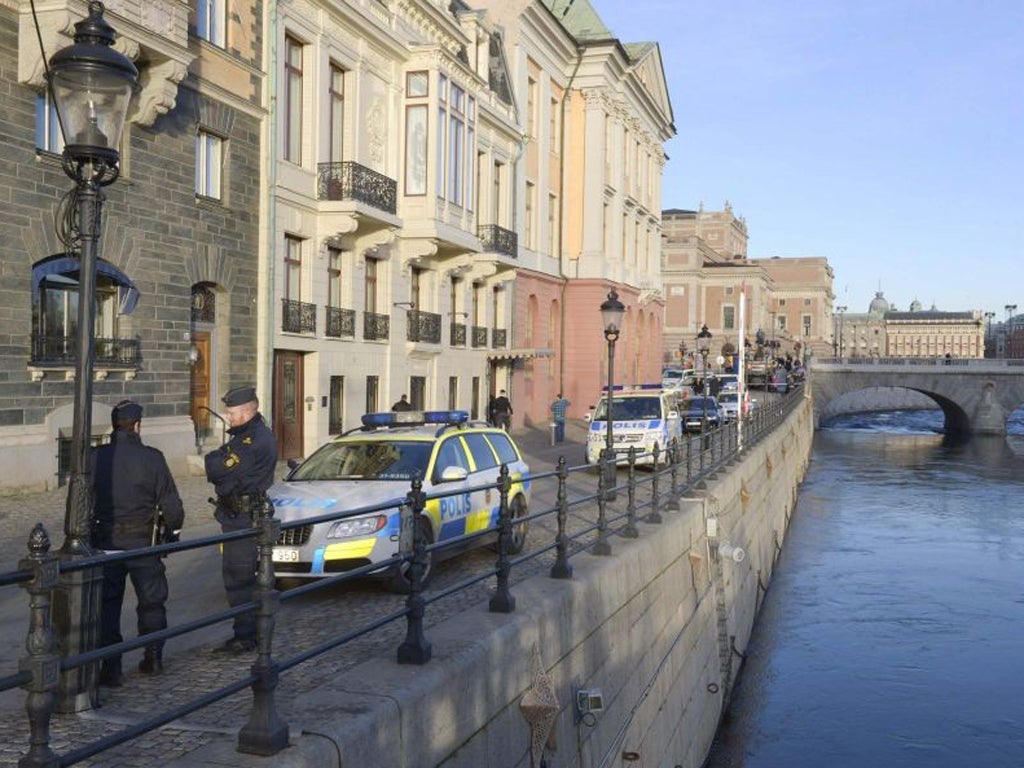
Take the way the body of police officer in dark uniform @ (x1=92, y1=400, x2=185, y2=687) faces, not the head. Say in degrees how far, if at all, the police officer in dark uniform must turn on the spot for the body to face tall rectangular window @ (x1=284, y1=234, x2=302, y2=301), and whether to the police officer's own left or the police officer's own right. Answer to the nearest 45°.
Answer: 0° — they already face it

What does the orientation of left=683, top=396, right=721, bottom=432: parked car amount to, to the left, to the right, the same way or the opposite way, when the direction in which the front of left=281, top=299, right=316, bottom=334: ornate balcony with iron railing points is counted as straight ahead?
to the right

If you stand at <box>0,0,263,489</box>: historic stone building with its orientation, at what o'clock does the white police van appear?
The white police van is roughly at 10 o'clock from the historic stone building.

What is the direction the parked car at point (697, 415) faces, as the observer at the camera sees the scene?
facing the viewer

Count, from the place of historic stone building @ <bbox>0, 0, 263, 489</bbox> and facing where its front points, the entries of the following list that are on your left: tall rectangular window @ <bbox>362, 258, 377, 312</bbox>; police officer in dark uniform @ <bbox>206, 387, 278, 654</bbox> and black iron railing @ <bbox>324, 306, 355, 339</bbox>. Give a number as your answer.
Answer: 2

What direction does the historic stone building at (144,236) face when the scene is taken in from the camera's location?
facing the viewer and to the right of the viewer

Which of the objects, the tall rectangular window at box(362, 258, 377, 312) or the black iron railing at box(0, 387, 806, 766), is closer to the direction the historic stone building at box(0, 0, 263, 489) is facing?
the black iron railing

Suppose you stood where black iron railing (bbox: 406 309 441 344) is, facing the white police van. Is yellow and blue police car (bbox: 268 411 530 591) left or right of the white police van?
right

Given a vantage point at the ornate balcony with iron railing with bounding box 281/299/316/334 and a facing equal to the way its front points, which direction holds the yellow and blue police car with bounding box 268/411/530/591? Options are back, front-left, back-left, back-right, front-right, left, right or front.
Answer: front-right

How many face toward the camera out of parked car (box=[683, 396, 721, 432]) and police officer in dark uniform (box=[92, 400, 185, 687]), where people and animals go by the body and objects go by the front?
1

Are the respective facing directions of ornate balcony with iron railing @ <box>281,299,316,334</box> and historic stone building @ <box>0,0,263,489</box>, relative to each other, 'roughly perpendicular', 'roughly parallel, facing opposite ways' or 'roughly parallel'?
roughly parallel

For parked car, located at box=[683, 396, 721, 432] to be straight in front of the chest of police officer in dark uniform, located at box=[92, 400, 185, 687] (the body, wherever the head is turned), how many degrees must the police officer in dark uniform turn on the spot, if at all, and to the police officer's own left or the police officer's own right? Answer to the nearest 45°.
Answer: approximately 45° to the police officer's own right

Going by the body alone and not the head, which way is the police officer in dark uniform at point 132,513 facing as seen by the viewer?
away from the camera

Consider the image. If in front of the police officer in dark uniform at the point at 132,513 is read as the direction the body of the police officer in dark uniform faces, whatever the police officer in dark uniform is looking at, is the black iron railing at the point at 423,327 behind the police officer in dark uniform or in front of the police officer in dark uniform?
in front

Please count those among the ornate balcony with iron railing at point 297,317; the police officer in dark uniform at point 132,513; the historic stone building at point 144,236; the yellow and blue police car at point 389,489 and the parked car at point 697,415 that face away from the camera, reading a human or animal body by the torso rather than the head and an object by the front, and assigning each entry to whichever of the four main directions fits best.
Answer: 1

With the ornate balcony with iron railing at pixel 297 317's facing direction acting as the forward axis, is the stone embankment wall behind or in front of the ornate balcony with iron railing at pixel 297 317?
in front

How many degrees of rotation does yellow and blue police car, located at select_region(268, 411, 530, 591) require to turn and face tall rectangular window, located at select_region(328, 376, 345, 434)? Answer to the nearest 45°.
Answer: approximately 135° to its right

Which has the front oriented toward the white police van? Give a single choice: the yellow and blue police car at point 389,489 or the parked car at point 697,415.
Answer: the parked car
